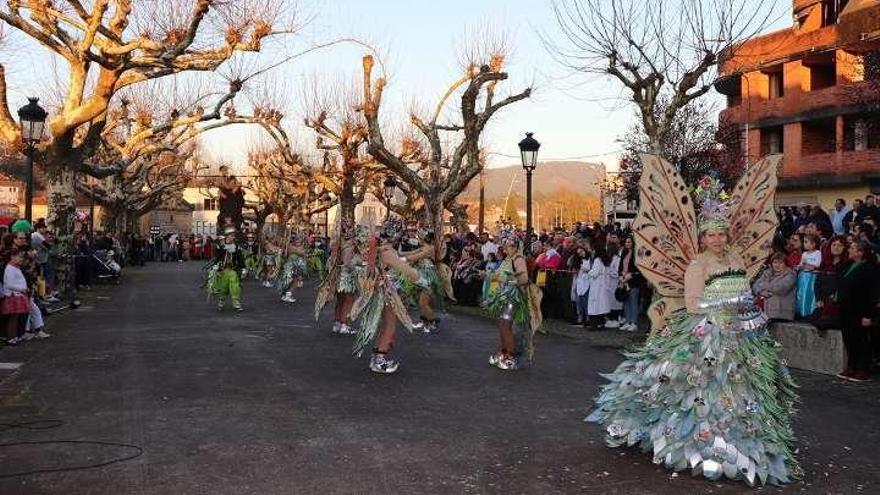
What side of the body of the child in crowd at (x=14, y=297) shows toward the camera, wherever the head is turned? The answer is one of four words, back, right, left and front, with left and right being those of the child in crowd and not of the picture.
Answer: right

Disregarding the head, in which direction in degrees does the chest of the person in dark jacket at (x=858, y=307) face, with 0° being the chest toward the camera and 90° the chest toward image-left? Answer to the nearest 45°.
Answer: approximately 90°

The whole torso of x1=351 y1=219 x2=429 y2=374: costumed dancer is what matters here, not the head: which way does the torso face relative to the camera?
to the viewer's right

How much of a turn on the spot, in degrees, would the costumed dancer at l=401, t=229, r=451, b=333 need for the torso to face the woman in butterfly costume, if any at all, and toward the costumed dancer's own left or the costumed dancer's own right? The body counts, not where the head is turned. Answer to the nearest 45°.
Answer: approximately 90° to the costumed dancer's own left

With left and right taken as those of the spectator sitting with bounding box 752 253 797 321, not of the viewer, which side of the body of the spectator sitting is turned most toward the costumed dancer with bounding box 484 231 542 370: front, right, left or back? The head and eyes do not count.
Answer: front

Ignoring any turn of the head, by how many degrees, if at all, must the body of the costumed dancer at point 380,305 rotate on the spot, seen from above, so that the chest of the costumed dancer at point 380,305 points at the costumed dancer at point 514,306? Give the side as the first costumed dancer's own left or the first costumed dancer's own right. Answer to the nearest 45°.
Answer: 0° — they already face them

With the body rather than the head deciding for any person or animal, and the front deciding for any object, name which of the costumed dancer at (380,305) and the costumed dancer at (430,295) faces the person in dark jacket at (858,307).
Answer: the costumed dancer at (380,305)

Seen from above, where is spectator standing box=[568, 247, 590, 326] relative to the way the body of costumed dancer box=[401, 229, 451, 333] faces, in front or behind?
behind

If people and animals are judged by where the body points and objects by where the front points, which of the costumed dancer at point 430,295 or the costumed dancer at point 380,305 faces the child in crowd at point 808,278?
the costumed dancer at point 380,305
